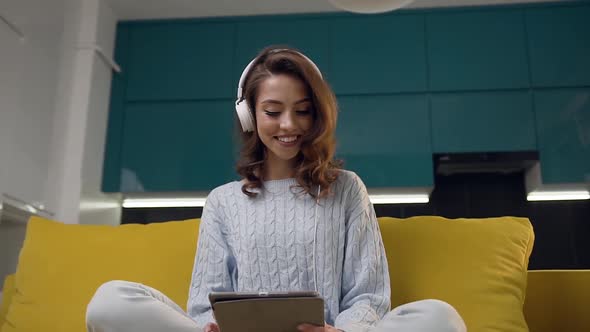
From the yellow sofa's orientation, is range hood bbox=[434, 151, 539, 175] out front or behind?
behind

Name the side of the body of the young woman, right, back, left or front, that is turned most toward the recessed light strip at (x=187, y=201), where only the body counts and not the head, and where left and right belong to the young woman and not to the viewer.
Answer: back

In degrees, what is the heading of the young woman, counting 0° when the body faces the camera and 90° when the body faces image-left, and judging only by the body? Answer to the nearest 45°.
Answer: approximately 0°

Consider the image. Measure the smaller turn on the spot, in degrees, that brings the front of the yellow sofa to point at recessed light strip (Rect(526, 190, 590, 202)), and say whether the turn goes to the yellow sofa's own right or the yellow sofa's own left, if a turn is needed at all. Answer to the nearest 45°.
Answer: approximately 135° to the yellow sofa's own left

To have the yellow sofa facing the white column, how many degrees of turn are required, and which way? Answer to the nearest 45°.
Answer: approximately 135° to its right
